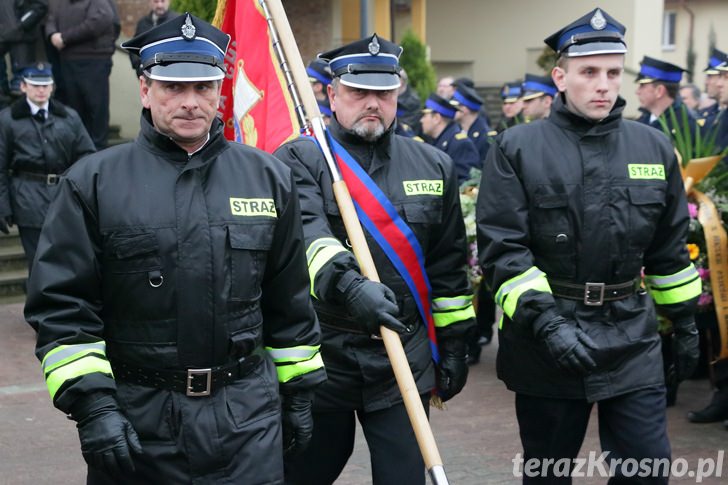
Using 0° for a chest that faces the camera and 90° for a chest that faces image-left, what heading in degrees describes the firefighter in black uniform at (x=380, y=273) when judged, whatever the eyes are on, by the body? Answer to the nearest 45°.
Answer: approximately 0°

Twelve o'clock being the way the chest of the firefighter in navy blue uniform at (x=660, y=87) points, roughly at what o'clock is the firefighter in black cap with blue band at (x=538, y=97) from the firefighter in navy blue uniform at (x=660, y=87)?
the firefighter in black cap with blue band at (x=538, y=97) is roughly at 2 o'clock from the firefighter in navy blue uniform at (x=660, y=87).

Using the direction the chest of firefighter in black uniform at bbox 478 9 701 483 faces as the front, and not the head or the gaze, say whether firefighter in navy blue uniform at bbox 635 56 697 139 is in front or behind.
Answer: behind

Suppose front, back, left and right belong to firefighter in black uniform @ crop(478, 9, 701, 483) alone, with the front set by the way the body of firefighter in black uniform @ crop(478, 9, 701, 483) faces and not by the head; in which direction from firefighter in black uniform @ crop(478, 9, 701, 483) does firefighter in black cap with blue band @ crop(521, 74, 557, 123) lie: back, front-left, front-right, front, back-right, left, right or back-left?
back

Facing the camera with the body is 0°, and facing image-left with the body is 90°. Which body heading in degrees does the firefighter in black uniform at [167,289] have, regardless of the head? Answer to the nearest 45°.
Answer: approximately 0°

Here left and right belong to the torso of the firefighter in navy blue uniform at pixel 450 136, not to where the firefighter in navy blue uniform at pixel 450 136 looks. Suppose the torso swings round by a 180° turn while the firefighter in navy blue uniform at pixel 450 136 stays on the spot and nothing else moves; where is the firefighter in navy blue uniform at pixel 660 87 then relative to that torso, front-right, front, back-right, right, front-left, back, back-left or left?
front-right
